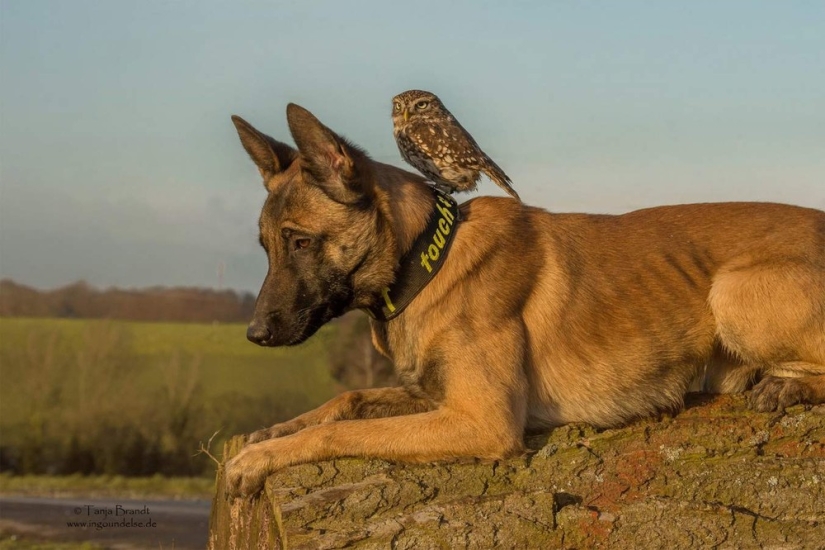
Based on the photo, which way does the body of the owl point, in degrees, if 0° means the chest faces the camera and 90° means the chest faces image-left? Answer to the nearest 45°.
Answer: approximately 90°

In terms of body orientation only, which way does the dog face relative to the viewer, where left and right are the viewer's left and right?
facing to the left of the viewer
